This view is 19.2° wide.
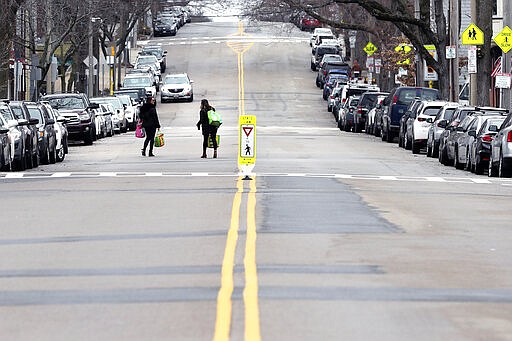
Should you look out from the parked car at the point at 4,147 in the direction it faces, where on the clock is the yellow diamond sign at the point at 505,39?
The yellow diamond sign is roughly at 8 o'clock from the parked car.

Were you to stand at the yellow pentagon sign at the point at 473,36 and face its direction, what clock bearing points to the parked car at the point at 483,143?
The parked car is roughly at 12 o'clock from the yellow pentagon sign.

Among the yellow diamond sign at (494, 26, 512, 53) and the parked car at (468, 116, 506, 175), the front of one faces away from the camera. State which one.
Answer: the parked car

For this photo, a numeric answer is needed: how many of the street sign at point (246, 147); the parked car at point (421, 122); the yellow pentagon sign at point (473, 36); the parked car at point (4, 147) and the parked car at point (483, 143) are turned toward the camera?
3

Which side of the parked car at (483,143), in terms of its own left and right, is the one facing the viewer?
back

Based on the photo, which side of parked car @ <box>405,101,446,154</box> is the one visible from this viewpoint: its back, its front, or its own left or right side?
back

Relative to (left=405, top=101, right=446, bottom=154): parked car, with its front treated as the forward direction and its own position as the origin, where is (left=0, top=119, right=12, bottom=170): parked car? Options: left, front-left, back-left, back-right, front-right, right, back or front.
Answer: back-left

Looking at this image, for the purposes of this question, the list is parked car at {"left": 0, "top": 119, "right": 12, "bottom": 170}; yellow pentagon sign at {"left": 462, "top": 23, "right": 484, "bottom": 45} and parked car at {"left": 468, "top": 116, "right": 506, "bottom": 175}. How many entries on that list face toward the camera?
2

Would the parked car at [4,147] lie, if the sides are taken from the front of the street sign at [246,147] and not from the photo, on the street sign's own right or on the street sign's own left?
on the street sign's own right

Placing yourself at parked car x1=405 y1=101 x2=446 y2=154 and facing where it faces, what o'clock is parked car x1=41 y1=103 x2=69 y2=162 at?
parked car x1=41 y1=103 x2=69 y2=162 is roughly at 8 o'clock from parked car x1=405 y1=101 x2=446 y2=154.

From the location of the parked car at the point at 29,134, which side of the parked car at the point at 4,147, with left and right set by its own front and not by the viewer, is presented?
back

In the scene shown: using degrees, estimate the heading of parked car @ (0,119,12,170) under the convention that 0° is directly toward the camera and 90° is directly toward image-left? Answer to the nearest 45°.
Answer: approximately 0°

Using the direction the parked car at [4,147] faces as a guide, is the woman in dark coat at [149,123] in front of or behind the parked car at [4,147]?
behind

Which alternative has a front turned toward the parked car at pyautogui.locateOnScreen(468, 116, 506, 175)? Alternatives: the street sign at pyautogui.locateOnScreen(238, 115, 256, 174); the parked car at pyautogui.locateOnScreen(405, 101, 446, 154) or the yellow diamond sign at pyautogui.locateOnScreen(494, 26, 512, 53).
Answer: the yellow diamond sign
